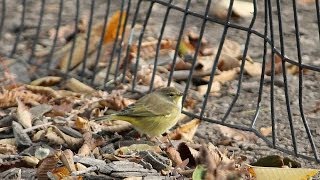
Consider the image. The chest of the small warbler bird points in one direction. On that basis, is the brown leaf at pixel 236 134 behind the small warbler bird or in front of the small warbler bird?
in front

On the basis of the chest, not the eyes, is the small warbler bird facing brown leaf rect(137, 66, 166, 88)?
no

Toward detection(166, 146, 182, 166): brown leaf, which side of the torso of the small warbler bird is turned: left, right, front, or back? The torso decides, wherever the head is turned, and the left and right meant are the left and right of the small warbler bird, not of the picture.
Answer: right

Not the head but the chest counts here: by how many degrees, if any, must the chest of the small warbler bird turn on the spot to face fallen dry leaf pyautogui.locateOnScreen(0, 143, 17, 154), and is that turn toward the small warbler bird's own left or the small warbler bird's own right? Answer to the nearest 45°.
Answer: approximately 135° to the small warbler bird's own right

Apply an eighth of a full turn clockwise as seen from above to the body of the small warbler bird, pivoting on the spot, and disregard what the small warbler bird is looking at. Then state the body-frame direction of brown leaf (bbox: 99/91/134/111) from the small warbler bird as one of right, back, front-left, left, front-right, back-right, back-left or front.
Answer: back

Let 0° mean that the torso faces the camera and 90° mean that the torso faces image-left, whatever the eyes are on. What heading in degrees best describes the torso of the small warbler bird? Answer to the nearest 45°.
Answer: approximately 270°

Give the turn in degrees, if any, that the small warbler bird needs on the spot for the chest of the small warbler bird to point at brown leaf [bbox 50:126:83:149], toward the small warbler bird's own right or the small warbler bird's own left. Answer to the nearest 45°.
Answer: approximately 135° to the small warbler bird's own right

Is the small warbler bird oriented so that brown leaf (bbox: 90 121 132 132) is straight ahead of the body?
no

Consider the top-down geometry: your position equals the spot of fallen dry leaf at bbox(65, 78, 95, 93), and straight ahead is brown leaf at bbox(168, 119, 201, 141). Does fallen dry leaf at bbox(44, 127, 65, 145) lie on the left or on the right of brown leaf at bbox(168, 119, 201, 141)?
right

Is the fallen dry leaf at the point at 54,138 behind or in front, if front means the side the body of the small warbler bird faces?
behind

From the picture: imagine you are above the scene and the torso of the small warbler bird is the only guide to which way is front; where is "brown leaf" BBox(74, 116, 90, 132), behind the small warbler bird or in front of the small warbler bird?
behind

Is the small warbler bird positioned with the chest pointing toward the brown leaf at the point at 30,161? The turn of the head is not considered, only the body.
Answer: no
